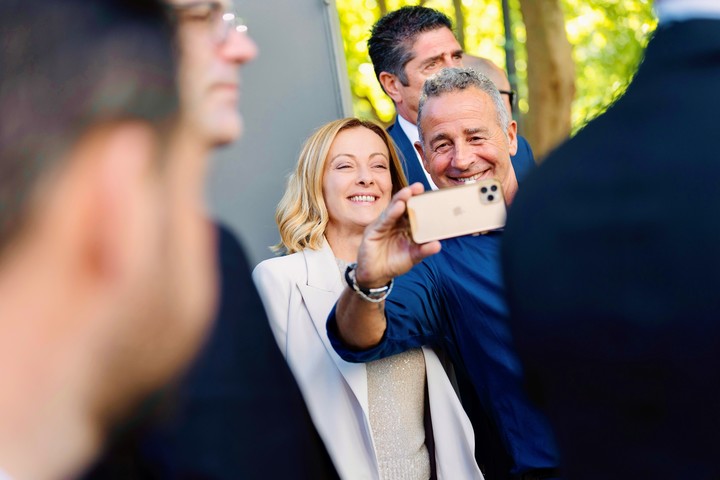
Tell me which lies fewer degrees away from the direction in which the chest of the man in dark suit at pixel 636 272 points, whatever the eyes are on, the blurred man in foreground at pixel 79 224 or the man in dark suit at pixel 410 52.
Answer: the man in dark suit

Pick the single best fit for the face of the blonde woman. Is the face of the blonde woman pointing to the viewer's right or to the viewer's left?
to the viewer's right

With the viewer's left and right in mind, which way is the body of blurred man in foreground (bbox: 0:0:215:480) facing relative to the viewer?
facing away from the viewer and to the right of the viewer

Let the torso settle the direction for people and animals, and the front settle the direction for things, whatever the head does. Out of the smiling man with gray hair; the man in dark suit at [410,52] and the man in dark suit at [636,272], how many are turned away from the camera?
1

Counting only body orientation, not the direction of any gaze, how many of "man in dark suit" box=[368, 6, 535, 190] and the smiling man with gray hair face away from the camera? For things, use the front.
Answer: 0

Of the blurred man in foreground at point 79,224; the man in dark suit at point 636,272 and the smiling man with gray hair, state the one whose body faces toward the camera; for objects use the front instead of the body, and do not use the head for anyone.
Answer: the smiling man with gray hair

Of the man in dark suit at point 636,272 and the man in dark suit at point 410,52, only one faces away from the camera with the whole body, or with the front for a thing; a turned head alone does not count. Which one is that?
the man in dark suit at point 636,272

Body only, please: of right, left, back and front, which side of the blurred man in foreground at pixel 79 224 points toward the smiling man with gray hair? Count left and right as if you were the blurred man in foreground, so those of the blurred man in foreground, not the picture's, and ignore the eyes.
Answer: front

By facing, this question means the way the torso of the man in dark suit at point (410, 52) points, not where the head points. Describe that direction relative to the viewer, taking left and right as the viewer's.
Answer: facing the viewer and to the right of the viewer

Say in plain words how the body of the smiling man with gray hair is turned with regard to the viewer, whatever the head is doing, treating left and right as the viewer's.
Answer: facing the viewer

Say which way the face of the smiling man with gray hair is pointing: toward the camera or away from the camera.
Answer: toward the camera

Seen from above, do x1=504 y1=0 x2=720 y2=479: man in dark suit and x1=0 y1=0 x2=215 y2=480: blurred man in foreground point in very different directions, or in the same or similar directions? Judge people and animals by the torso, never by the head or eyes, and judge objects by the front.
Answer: same or similar directions

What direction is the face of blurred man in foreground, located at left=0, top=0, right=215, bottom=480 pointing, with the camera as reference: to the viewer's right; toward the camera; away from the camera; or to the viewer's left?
to the viewer's right

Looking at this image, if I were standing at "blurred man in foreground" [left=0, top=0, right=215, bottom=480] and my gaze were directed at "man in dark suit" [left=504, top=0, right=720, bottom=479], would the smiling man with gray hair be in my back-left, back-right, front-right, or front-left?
front-left

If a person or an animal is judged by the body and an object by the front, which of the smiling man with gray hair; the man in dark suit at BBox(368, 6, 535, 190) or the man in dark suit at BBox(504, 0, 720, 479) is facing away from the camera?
the man in dark suit at BBox(504, 0, 720, 479)

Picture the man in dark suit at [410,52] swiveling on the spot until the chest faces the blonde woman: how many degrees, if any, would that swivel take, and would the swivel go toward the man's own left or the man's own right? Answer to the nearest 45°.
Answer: approximately 45° to the man's own right

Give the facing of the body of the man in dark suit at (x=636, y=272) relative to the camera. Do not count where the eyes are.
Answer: away from the camera

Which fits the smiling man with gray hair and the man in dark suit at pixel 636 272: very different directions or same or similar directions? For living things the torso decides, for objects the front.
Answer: very different directions

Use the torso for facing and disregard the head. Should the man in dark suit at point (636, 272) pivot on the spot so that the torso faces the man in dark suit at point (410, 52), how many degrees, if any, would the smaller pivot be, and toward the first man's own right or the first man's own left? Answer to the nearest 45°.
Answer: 0° — they already face them
